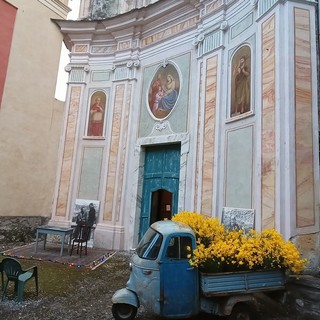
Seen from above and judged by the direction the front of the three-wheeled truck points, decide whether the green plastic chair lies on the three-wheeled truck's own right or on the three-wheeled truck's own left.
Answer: on the three-wheeled truck's own right

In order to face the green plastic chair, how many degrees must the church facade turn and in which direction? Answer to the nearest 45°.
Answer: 0° — it already faces it

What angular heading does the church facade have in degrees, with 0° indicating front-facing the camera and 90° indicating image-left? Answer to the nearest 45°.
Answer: approximately 45°

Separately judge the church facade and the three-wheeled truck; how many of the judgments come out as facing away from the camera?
0

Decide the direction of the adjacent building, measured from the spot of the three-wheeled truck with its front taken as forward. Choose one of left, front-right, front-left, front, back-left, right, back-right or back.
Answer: right

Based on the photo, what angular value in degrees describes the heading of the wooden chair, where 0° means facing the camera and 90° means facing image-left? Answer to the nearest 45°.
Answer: approximately 45°

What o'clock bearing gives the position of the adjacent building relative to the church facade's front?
The adjacent building is roughly at 2 o'clock from the church facade.

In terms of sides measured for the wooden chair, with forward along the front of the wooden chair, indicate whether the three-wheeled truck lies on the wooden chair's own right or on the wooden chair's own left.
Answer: on the wooden chair's own left
